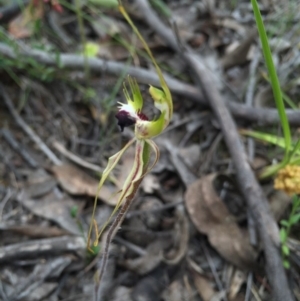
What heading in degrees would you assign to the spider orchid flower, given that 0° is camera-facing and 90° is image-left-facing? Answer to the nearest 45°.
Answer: approximately 90°

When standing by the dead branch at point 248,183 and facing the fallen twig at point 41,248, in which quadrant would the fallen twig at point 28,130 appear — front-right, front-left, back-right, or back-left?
front-right
